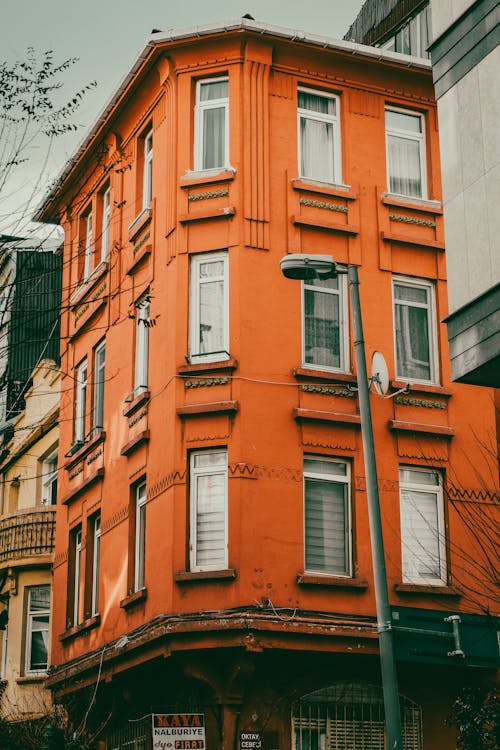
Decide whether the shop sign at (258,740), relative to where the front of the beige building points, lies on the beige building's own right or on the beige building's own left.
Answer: on the beige building's own left

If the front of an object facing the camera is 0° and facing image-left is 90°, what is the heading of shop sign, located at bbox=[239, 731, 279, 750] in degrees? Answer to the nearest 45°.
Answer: approximately 0°

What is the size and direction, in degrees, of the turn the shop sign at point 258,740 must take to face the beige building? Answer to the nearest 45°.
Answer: approximately 135° to its right

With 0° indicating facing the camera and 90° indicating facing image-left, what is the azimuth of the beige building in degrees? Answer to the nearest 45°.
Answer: approximately 45°

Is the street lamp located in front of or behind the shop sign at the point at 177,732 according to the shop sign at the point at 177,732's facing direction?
in front
